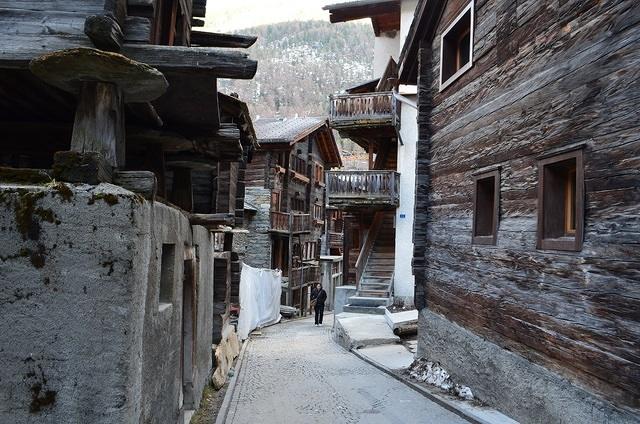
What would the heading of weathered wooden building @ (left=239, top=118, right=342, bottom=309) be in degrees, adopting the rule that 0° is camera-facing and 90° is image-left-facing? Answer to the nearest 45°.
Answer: approximately 315°

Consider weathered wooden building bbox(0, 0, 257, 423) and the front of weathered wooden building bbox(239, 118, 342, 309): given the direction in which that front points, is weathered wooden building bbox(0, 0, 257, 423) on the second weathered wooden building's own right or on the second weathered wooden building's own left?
on the second weathered wooden building's own right

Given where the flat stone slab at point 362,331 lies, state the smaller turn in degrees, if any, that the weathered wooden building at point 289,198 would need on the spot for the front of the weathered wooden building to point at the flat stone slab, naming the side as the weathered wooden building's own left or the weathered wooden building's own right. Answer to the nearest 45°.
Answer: approximately 45° to the weathered wooden building's own right

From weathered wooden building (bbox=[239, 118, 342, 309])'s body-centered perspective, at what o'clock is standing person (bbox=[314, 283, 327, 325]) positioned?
The standing person is roughly at 1 o'clock from the weathered wooden building.

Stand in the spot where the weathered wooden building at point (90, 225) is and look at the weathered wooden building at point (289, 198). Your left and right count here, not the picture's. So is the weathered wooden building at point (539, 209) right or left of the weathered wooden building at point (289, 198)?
right
